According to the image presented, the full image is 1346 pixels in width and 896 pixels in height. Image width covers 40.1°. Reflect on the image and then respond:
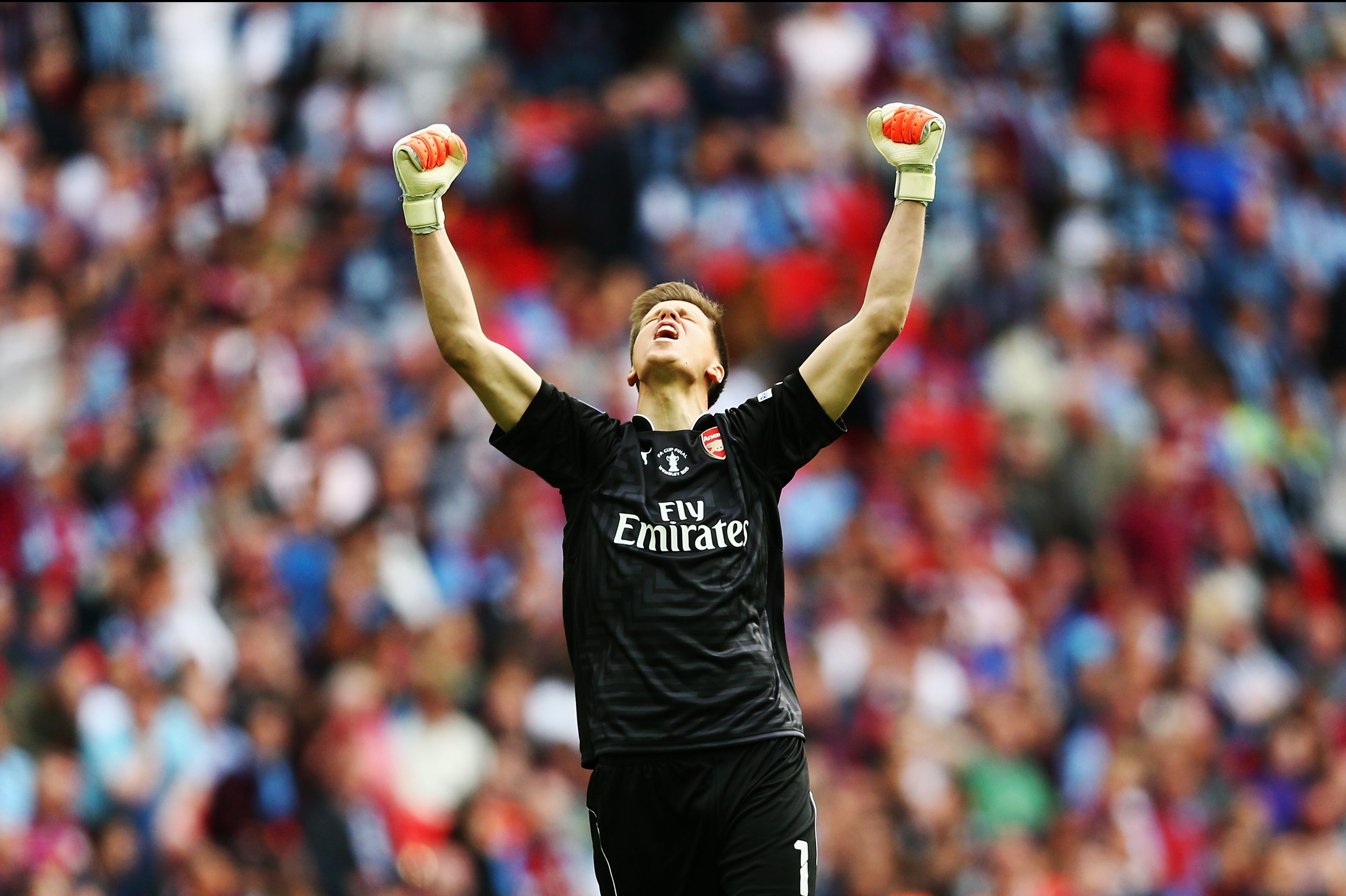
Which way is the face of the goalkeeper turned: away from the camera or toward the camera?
toward the camera

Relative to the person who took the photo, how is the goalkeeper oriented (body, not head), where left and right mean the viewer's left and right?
facing the viewer
